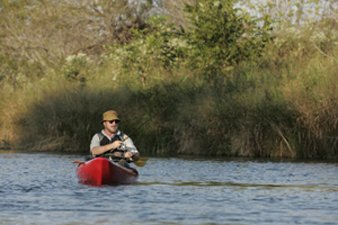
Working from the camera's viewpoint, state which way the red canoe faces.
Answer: facing the viewer

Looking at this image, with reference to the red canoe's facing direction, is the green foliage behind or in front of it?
behind
